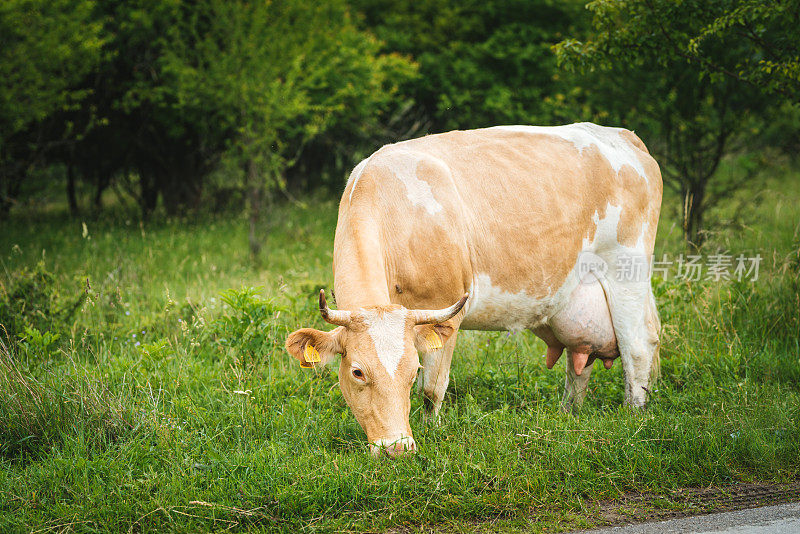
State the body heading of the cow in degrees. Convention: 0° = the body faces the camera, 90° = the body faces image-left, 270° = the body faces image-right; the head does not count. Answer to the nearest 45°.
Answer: approximately 45°

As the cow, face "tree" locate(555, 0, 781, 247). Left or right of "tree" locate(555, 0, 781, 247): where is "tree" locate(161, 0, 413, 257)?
left

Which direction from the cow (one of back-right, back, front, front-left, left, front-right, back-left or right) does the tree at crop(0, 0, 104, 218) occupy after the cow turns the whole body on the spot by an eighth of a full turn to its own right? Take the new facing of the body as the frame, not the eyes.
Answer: front-right

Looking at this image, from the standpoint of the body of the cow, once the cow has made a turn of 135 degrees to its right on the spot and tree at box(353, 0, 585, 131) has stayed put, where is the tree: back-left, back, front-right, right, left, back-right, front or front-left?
front

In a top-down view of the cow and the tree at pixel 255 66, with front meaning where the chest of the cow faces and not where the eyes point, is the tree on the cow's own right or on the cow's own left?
on the cow's own right

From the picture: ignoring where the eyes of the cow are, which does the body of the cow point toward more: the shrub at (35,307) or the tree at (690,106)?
the shrub

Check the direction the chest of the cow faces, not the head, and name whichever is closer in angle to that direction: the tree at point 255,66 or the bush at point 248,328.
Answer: the bush

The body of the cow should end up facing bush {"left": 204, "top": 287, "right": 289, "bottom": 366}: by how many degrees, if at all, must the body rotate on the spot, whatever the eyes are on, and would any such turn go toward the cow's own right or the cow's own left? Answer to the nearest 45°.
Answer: approximately 45° to the cow's own right

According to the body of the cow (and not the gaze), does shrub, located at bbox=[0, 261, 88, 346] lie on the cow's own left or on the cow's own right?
on the cow's own right
